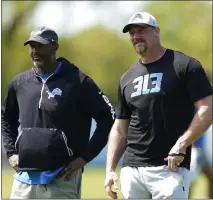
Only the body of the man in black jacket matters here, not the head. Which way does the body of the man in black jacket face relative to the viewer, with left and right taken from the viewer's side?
facing the viewer and to the left of the viewer
